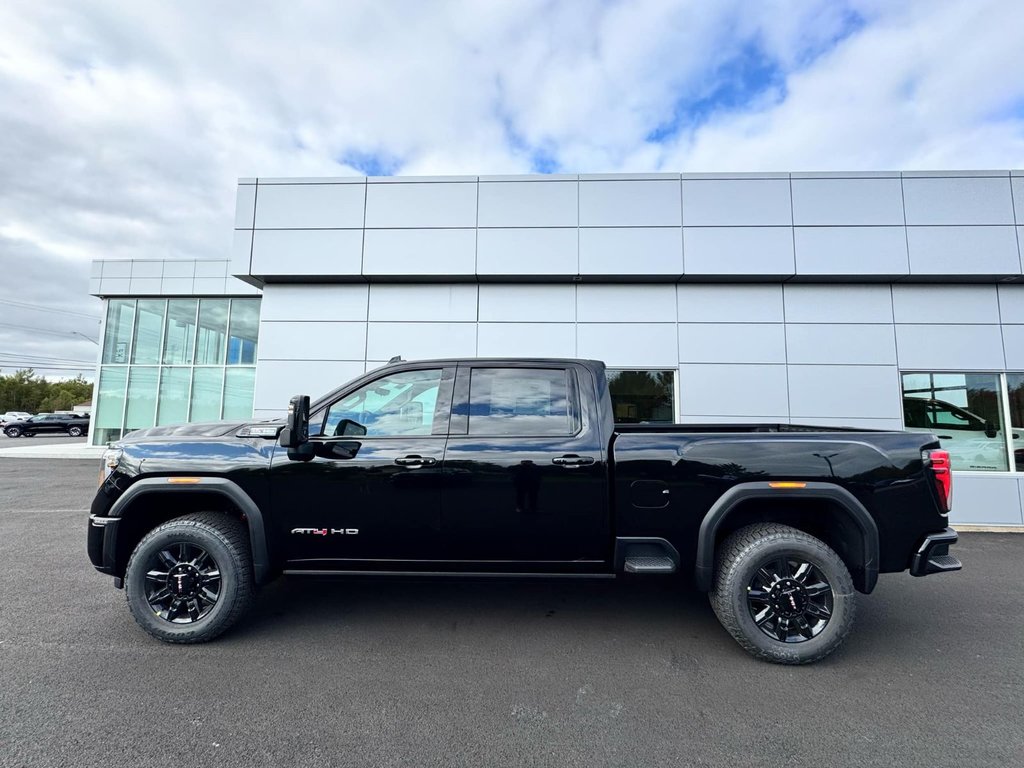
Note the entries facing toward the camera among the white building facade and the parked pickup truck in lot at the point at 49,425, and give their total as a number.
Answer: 1

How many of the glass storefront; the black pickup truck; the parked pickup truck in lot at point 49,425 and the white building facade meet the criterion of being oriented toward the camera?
2

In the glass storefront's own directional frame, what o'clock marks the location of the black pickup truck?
The black pickup truck is roughly at 12 o'clock from the glass storefront.

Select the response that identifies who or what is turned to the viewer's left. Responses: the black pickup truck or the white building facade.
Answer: the black pickup truck

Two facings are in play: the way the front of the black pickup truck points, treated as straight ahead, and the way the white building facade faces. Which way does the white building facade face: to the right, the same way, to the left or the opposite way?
to the left

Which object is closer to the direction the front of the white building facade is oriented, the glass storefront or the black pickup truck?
the black pickup truck

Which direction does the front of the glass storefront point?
toward the camera

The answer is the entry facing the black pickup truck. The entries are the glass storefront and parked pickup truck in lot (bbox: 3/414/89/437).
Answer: the glass storefront

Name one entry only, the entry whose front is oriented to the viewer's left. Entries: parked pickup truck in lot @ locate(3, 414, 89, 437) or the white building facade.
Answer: the parked pickup truck in lot

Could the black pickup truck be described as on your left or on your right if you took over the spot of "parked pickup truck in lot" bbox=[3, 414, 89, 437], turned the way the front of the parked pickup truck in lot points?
on your left

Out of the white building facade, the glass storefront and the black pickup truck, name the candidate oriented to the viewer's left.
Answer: the black pickup truck

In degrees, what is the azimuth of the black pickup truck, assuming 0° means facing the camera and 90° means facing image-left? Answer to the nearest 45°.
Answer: approximately 90°

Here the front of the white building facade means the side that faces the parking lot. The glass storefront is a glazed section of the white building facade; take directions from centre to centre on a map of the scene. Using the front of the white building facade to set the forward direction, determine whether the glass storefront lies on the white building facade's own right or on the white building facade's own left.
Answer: on the white building facade's own right

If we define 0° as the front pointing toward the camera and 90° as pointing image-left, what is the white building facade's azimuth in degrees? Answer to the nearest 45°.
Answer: approximately 0°

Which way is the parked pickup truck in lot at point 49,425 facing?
to the viewer's left

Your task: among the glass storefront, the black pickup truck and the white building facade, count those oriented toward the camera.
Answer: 2
